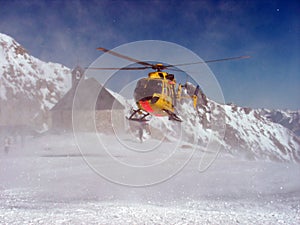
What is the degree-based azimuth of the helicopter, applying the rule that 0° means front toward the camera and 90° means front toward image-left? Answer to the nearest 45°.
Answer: approximately 45°
